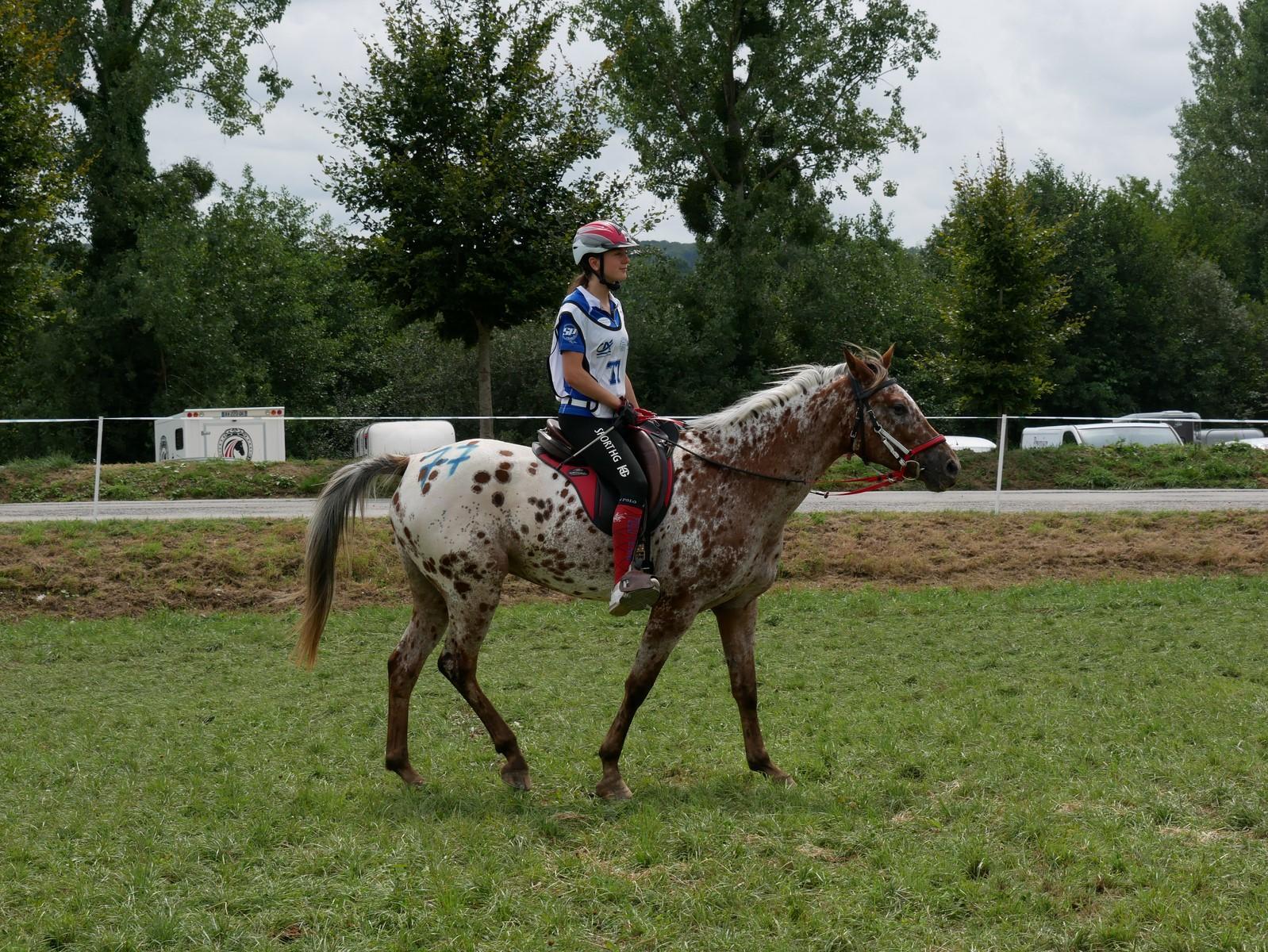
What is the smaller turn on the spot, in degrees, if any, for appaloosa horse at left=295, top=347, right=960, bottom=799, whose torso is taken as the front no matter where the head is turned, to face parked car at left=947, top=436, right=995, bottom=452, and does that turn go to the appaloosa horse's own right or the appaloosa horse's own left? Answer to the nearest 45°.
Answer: approximately 90° to the appaloosa horse's own left

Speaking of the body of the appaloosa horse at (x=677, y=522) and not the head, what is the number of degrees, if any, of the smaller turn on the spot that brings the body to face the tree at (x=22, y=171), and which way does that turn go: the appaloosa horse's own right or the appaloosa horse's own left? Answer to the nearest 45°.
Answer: approximately 135° to the appaloosa horse's own left

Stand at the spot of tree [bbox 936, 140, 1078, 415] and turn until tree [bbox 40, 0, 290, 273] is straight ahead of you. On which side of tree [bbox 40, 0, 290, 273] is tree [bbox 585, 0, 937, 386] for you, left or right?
right

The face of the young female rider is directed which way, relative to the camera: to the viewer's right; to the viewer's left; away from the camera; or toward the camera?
to the viewer's right

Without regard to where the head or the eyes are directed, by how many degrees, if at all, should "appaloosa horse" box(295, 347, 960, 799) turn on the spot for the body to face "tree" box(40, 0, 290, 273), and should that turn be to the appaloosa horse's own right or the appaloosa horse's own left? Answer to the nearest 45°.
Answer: approximately 135° to the appaloosa horse's own left

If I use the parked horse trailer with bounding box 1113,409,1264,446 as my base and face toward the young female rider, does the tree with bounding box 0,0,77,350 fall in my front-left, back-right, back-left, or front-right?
front-right

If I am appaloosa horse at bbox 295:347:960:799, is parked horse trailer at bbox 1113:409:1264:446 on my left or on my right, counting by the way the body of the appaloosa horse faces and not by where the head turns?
on my left

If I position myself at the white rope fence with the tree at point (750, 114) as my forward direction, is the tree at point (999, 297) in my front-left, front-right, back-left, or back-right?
front-right

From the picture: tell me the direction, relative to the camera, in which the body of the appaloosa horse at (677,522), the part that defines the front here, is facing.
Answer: to the viewer's right

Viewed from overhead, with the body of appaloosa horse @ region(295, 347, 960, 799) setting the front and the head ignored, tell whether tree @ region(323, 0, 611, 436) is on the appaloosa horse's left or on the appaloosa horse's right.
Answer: on the appaloosa horse's left

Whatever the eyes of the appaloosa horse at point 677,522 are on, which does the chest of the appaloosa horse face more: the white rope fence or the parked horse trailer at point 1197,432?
the parked horse trailer

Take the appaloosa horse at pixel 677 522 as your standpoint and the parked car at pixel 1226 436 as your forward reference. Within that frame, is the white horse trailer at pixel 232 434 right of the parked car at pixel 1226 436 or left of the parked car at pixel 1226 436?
left
